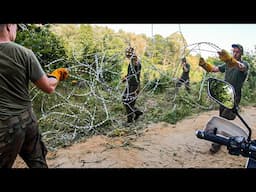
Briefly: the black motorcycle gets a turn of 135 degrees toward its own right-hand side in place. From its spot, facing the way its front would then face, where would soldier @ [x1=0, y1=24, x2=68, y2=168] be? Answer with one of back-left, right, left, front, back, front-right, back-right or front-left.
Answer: back-right

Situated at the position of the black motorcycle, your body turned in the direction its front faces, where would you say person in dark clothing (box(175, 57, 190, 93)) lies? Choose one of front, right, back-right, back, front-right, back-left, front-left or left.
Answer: front

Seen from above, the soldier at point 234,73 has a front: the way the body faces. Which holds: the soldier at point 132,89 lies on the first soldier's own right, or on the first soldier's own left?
on the first soldier's own right

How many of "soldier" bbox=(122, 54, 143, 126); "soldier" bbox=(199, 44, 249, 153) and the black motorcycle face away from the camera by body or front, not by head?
1

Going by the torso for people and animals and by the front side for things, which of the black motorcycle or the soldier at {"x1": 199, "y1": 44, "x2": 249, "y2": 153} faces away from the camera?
the black motorcycle

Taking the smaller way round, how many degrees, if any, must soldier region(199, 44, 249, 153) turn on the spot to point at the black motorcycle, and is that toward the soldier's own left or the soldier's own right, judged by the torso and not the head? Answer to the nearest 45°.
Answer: approximately 45° to the soldier's own left

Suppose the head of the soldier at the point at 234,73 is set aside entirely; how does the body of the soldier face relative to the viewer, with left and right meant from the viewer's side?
facing the viewer and to the left of the viewer

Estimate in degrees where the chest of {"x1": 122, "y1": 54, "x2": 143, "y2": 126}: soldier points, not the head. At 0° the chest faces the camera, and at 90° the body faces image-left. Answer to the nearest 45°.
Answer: approximately 45°

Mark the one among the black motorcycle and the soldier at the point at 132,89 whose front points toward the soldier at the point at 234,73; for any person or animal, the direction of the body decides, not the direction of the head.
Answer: the black motorcycle

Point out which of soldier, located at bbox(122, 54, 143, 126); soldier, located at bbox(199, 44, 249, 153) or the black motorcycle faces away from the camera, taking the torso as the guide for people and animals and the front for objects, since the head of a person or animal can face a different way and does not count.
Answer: the black motorcycle

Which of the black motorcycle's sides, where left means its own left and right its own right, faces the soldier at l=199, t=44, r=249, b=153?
front

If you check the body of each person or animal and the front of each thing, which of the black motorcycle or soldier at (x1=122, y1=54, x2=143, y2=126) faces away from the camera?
the black motorcycle

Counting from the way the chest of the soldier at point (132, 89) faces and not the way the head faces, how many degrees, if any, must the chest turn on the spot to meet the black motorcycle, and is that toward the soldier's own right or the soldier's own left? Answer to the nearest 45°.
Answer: approximately 45° to the soldier's own left

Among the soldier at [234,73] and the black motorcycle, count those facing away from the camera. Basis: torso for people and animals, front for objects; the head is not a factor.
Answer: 1

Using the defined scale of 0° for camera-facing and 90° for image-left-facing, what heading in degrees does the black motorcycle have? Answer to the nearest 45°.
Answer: approximately 180°
